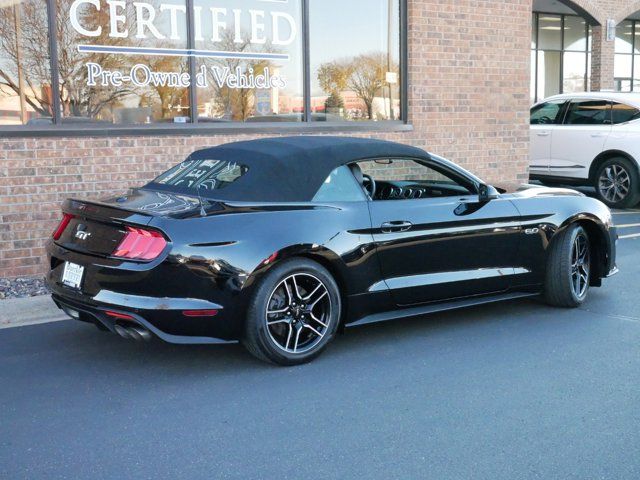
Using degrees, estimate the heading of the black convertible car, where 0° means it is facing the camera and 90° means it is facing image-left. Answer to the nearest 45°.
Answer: approximately 225°

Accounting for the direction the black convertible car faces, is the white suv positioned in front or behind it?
in front
